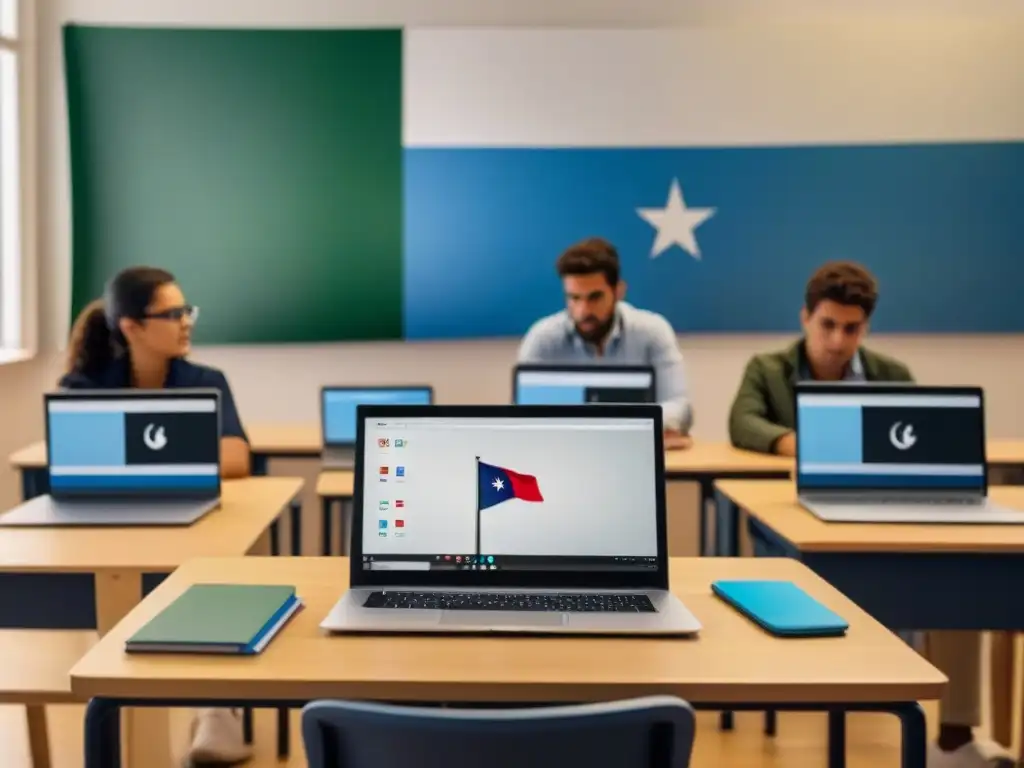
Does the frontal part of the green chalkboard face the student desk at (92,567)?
yes

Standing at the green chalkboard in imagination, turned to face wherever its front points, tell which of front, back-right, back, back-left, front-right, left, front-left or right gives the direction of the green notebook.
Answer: front

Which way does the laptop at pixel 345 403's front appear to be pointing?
toward the camera

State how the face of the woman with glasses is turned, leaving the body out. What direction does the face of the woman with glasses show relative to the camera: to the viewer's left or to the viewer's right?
to the viewer's right

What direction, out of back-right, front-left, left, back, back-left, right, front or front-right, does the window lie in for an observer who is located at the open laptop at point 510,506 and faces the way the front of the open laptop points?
back-right

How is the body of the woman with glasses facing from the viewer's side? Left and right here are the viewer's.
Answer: facing the viewer and to the right of the viewer

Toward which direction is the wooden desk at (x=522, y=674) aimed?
toward the camera

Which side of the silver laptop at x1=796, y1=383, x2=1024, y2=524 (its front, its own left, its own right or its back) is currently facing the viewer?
front

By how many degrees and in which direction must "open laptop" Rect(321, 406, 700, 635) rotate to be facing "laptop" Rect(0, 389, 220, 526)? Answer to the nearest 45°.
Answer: approximately 135° to its right
